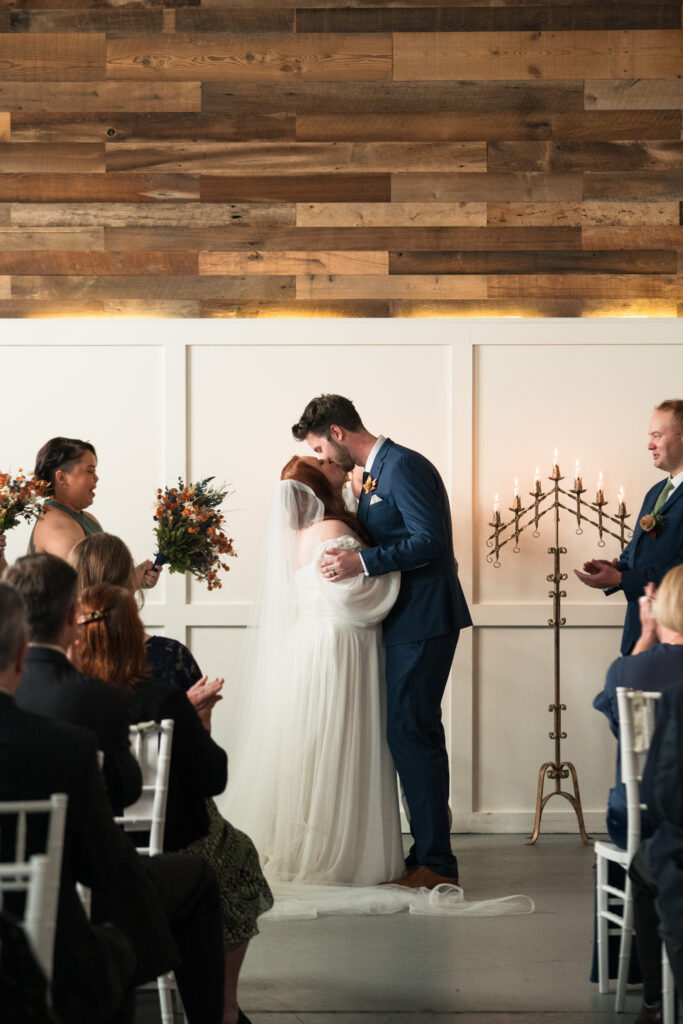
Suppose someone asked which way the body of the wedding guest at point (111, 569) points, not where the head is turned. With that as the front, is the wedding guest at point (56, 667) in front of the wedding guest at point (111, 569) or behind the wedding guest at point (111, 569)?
behind

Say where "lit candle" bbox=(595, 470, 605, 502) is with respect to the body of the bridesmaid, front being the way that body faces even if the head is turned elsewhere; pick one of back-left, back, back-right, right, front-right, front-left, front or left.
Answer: front

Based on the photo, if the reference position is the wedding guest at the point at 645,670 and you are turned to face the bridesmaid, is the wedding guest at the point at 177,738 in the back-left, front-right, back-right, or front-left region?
front-left

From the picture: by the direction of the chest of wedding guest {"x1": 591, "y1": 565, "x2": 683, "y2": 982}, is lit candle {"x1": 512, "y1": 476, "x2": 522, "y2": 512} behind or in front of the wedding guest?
in front

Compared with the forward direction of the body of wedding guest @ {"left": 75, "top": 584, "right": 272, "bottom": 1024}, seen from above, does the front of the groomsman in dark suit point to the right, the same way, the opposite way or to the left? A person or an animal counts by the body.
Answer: the opposite way

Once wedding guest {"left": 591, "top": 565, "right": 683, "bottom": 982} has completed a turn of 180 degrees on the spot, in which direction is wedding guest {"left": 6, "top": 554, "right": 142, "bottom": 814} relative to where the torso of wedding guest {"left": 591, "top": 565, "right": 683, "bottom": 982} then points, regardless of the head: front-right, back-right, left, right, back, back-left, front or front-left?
right

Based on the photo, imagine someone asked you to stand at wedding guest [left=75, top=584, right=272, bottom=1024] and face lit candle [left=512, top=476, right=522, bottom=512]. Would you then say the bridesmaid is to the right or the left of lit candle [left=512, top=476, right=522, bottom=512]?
left

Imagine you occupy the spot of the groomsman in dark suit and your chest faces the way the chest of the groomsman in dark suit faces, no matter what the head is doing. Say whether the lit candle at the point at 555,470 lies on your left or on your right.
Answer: on your right

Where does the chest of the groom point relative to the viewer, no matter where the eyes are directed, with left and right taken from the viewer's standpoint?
facing to the left of the viewer

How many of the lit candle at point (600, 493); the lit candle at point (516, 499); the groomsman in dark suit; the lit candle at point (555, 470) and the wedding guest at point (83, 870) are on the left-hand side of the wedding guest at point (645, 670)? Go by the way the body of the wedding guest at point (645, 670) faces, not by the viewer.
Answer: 1

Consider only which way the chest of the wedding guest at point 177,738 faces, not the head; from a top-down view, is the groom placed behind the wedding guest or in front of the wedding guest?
in front

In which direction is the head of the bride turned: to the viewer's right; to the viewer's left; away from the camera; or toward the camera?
to the viewer's right

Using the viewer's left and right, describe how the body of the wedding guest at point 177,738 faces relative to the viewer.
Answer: facing away from the viewer and to the right of the viewer

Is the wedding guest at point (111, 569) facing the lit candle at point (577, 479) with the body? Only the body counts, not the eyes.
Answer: yes

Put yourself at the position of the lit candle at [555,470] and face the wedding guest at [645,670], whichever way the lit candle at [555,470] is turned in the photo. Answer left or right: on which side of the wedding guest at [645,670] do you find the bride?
right

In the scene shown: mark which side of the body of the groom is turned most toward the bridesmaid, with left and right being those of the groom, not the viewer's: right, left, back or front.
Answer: front

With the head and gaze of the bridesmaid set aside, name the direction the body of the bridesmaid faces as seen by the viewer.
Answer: to the viewer's right

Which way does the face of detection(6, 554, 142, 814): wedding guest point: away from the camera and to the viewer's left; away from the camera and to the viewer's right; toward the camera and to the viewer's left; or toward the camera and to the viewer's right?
away from the camera and to the viewer's right
